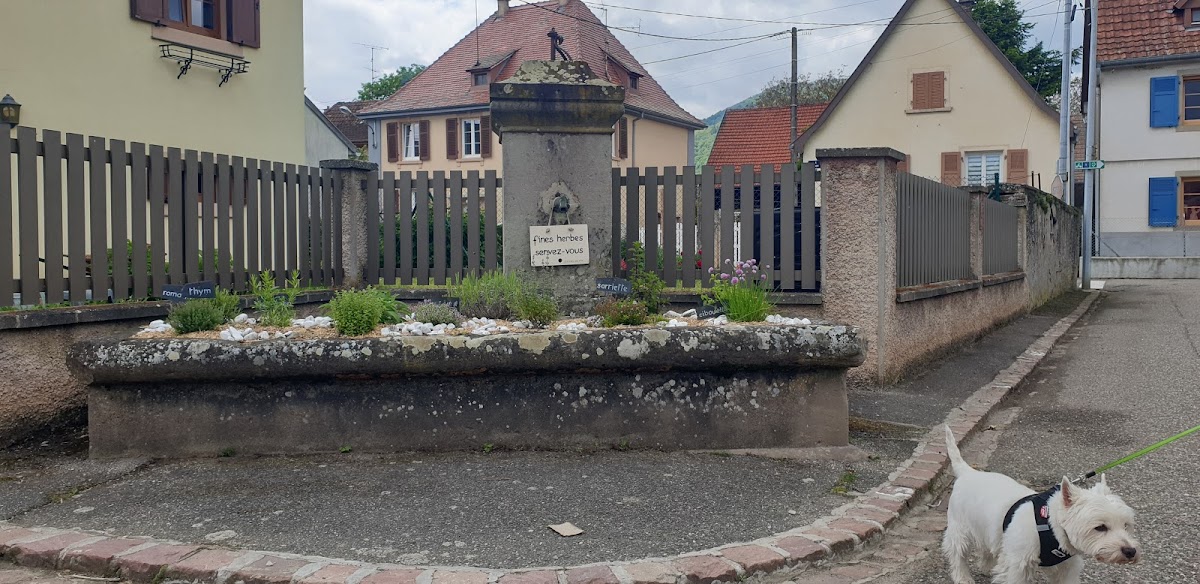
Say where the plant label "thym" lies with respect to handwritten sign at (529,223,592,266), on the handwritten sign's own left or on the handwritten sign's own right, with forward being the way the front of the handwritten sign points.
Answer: on the handwritten sign's own right

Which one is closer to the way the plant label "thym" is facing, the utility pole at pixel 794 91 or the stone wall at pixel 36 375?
the stone wall

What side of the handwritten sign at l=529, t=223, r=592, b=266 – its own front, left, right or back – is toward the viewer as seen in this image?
front

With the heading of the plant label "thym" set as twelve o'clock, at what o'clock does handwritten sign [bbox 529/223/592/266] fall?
The handwritten sign is roughly at 9 o'clock from the plant label "thym".

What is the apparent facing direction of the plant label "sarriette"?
toward the camera

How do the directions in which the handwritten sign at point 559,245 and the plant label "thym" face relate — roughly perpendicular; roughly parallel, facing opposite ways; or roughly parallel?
roughly parallel

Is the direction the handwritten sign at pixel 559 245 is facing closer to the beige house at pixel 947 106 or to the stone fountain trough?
the stone fountain trough

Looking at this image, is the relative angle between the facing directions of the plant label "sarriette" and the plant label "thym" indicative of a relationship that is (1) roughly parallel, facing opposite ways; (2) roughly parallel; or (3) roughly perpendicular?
roughly parallel

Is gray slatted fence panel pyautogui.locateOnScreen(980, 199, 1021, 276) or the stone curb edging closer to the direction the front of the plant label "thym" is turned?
the stone curb edging

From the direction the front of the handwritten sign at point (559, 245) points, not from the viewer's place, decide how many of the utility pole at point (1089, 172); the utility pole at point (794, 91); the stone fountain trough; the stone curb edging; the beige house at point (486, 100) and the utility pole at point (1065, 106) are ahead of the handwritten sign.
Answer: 2

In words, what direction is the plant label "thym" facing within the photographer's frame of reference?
facing the viewer

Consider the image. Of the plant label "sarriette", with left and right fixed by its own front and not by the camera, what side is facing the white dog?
front

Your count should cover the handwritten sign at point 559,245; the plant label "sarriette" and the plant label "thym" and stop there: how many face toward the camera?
3

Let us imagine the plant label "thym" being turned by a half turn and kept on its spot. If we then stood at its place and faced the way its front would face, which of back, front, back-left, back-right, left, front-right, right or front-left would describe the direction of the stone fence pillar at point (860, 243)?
right

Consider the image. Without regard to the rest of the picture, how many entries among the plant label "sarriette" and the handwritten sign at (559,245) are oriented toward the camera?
2
